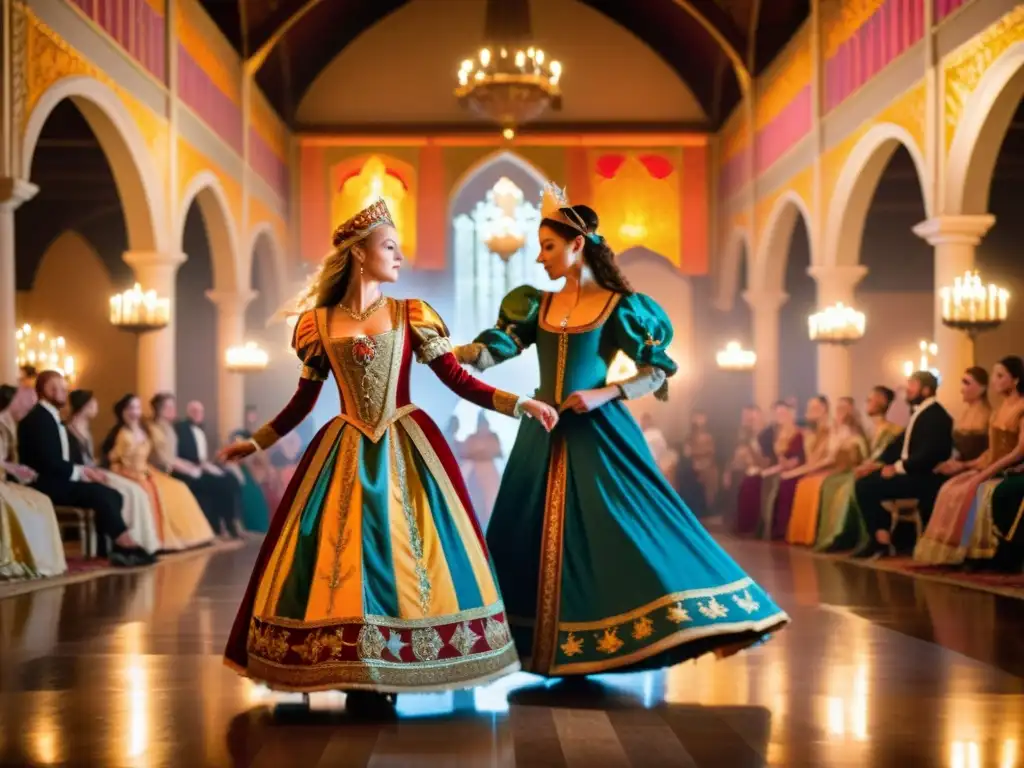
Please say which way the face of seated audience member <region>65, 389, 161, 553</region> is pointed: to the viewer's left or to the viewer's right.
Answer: to the viewer's right

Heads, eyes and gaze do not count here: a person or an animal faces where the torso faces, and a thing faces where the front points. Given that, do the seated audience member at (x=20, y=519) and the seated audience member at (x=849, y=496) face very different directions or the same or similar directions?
very different directions

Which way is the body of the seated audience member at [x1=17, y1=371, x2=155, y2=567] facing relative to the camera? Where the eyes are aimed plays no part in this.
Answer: to the viewer's right

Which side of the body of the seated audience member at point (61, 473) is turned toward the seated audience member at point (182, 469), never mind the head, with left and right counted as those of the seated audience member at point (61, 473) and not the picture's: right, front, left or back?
left

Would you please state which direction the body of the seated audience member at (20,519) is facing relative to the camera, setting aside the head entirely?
to the viewer's right

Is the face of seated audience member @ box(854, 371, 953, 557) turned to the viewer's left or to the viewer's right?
to the viewer's left

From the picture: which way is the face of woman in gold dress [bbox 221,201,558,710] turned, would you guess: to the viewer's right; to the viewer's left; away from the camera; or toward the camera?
to the viewer's right

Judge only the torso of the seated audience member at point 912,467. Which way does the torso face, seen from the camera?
to the viewer's left

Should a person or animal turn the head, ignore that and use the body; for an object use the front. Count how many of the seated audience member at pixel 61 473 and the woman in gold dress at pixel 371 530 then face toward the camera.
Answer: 1

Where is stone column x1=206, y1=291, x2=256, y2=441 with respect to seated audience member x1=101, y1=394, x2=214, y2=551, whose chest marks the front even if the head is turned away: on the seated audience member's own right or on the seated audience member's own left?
on the seated audience member's own left

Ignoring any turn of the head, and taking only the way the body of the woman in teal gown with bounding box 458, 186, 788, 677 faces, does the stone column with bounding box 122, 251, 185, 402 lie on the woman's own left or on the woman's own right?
on the woman's own right
